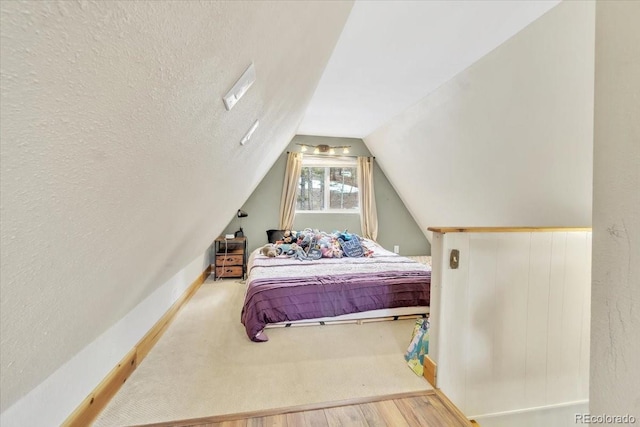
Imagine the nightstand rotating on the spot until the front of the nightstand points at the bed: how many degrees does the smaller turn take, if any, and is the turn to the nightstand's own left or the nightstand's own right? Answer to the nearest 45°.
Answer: approximately 45° to the nightstand's own left

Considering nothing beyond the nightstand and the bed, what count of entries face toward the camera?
2

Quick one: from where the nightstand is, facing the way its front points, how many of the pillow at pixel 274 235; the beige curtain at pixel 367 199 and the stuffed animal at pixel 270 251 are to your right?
0

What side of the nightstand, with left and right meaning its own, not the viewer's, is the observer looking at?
front

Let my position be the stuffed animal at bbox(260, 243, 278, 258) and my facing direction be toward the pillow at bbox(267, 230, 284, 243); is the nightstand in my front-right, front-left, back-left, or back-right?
front-left

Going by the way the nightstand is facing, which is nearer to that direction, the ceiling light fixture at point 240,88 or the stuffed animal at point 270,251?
the ceiling light fixture

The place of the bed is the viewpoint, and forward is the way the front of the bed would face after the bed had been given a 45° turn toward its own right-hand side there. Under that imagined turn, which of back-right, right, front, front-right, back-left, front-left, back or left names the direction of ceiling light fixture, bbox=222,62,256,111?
front-left

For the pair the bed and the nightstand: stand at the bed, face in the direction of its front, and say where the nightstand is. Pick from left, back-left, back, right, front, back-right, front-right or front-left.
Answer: back-right

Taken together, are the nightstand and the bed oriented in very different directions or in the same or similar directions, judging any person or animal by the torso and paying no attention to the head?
same or similar directions

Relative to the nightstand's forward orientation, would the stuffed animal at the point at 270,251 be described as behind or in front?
in front

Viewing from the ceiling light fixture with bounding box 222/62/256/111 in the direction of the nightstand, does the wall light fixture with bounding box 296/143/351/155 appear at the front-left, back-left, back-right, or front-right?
front-right

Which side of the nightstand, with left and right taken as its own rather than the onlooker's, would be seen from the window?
left

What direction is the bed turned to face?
toward the camera

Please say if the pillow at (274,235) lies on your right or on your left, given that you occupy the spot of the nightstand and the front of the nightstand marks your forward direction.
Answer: on your left

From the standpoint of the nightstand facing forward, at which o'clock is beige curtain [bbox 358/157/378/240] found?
The beige curtain is roughly at 9 o'clock from the nightstand.
